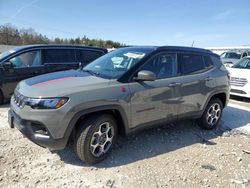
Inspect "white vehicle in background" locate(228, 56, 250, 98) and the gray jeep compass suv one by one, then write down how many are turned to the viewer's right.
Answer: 0

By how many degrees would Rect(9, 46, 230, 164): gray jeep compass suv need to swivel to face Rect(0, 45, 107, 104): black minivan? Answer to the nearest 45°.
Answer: approximately 90° to its right

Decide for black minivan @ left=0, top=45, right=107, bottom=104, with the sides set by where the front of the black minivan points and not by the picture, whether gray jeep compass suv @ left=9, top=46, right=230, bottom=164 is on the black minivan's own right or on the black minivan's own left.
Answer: on the black minivan's own left

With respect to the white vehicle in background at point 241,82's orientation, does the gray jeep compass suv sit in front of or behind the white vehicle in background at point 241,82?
in front

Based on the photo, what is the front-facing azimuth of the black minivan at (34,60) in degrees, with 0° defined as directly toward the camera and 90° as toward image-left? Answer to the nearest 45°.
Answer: approximately 90°

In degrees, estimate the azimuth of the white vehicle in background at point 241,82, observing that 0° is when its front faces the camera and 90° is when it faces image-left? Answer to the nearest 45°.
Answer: approximately 45°

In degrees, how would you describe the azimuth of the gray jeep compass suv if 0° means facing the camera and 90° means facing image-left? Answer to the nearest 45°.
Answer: approximately 45°

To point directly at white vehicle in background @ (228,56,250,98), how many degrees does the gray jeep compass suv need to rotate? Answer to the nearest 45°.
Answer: approximately 180°
